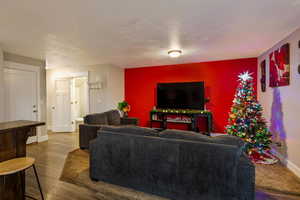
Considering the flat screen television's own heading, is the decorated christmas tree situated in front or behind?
in front

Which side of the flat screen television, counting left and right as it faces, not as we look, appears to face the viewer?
front

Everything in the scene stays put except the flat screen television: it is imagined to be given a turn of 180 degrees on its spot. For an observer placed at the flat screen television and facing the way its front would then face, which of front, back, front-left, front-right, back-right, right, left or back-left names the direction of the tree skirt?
back-right

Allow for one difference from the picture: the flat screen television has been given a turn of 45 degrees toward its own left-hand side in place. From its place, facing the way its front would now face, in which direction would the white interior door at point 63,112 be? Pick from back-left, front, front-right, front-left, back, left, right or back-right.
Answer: back-right

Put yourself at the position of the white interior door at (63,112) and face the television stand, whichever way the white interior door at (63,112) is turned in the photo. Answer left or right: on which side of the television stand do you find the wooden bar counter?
right

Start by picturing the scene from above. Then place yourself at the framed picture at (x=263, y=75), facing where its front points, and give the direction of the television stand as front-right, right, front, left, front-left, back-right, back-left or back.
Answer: front

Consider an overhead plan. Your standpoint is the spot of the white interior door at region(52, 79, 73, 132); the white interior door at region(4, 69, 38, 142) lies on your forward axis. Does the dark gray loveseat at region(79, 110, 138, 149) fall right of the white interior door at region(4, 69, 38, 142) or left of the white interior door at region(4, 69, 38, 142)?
left

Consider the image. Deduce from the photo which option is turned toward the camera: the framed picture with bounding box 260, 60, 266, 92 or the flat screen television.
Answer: the flat screen television

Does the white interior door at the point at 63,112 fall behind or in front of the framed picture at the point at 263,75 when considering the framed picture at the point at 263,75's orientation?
in front

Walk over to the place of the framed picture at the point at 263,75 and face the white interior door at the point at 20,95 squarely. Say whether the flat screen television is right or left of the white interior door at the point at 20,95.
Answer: right

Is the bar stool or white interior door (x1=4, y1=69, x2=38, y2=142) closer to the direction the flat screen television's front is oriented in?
the bar stool

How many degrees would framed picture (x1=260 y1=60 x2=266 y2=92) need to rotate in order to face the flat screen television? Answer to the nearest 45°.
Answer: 0° — it already faces it

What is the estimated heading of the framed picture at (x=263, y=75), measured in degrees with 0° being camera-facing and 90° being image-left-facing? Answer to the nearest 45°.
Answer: approximately 90°

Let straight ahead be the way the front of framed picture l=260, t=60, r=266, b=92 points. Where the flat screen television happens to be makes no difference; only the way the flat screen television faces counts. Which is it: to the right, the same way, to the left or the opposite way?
to the left

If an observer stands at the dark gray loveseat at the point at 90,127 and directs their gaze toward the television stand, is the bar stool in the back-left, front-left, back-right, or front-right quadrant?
back-right

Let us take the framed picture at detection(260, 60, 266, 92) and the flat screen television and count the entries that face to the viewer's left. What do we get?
1

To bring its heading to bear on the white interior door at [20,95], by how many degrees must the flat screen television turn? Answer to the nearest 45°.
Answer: approximately 45° to its right
